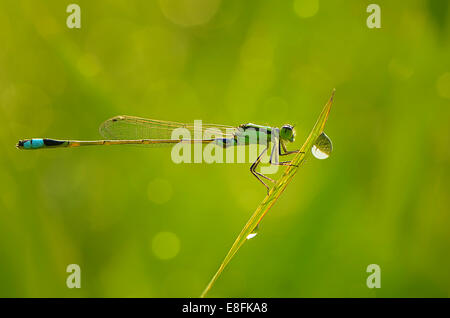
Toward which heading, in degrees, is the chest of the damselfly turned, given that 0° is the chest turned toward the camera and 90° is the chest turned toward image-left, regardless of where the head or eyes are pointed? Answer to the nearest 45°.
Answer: approximately 270°
